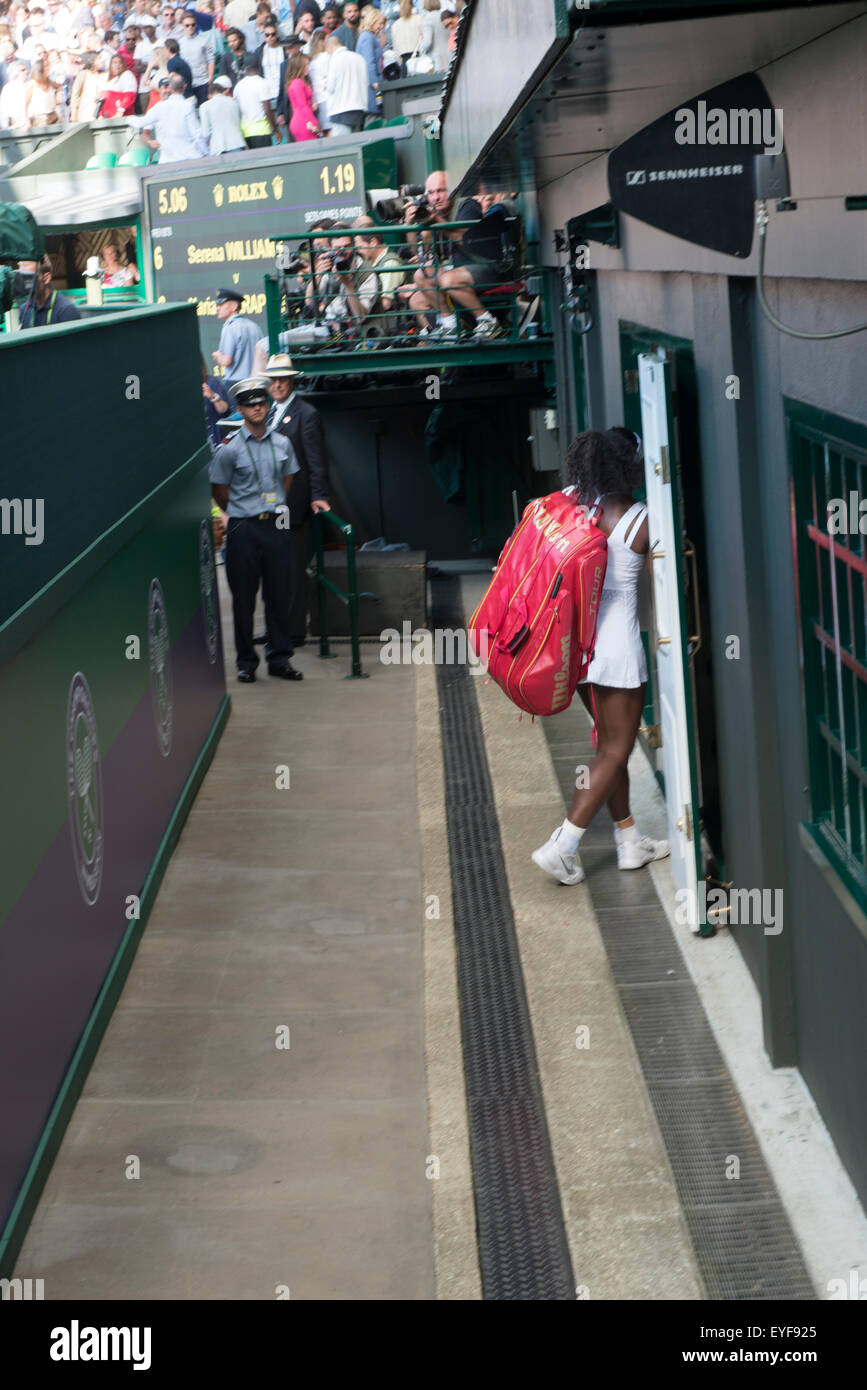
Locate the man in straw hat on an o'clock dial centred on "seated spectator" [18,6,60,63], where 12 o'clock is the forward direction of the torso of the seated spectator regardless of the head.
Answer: The man in straw hat is roughly at 12 o'clock from the seated spectator.

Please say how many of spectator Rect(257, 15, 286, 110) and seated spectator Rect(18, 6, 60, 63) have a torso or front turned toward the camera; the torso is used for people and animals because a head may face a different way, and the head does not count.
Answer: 2

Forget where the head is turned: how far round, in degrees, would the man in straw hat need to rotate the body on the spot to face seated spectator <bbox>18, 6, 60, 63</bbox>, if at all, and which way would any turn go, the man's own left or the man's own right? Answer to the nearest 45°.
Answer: approximately 135° to the man's own right

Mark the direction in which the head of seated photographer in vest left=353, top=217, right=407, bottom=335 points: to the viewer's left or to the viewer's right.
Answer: to the viewer's left

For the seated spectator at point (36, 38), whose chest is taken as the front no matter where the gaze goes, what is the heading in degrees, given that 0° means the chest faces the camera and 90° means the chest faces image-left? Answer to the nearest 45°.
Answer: approximately 0°

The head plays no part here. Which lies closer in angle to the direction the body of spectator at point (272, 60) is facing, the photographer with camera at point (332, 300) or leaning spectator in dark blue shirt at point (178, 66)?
the photographer with camera
